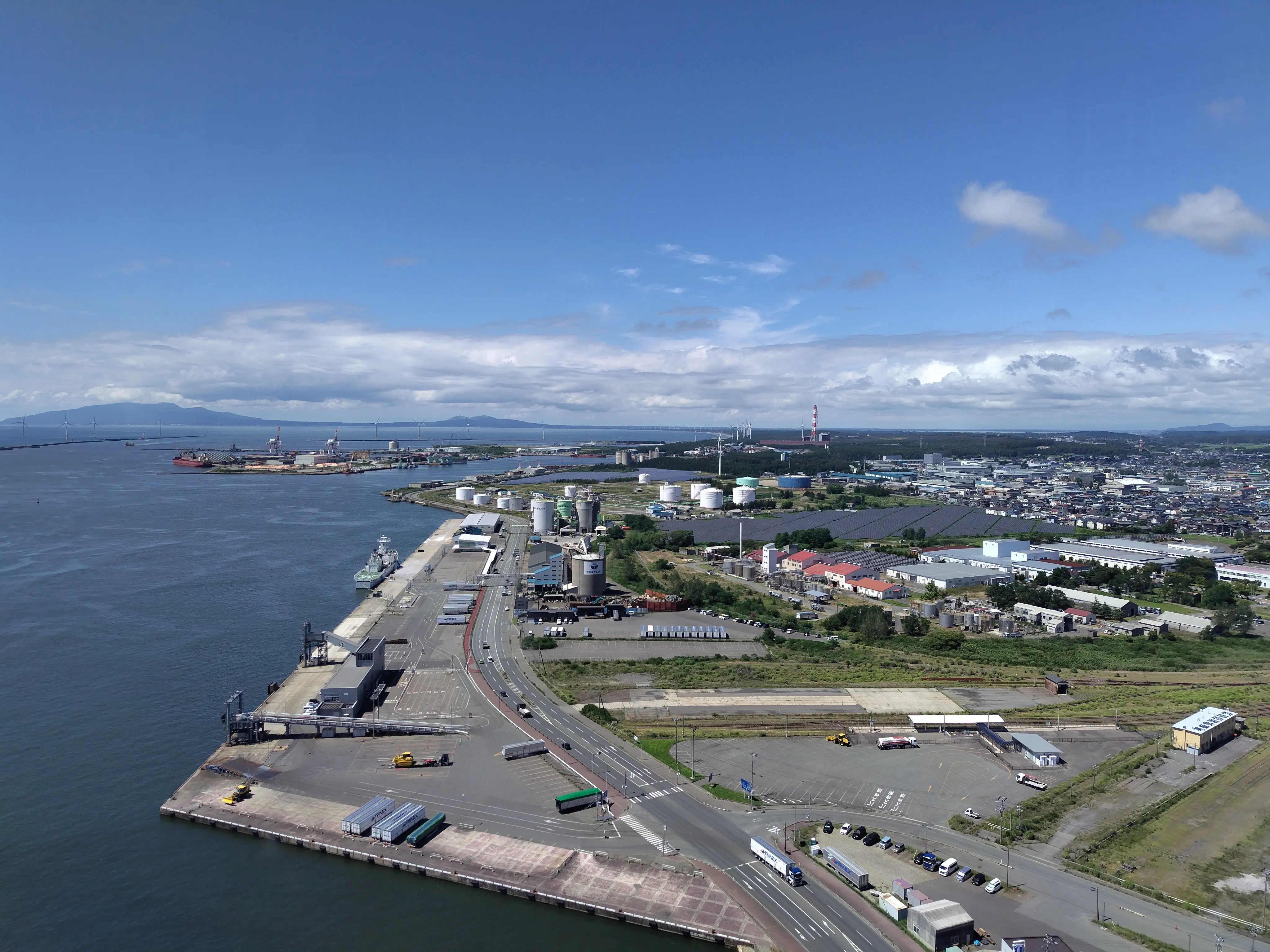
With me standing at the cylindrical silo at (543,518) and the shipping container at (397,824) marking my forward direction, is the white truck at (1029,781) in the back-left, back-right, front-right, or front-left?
front-left

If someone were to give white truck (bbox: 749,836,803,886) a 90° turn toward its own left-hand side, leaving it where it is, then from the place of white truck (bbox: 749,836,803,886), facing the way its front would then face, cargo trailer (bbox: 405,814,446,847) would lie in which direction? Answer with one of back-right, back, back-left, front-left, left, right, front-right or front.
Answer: back-left

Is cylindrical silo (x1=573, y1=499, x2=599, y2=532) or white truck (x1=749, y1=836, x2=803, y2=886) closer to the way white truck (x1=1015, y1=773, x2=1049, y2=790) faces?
the cylindrical silo

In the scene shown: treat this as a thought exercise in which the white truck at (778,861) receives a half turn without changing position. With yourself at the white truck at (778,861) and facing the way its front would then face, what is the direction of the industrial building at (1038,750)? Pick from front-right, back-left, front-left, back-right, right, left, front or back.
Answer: right

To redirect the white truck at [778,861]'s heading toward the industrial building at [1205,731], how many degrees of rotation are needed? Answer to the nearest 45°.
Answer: approximately 90° to its left

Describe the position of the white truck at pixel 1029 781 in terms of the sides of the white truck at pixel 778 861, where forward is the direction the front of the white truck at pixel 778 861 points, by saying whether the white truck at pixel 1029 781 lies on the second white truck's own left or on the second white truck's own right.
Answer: on the second white truck's own left

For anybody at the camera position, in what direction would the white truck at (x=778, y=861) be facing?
facing the viewer and to the right of the viewer
